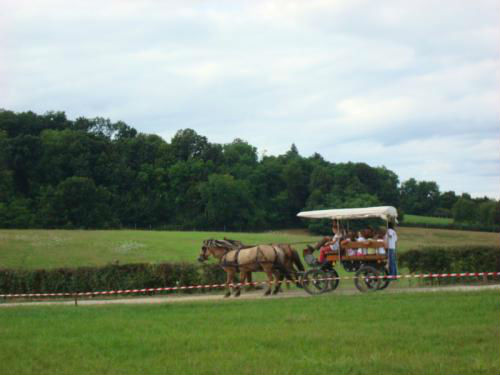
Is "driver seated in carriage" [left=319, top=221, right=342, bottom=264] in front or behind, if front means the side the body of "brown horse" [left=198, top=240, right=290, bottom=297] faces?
behind

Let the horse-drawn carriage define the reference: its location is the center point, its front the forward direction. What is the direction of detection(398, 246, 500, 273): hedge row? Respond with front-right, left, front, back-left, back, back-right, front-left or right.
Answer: back-right

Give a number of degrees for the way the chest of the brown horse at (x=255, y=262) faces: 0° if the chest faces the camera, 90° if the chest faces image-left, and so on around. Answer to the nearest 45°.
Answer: approximately 90°

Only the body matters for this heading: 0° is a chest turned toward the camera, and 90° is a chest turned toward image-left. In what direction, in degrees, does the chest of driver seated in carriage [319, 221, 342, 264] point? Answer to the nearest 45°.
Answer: approximately 90°

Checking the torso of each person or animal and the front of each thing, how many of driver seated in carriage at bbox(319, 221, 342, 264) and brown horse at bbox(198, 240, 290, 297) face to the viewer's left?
2

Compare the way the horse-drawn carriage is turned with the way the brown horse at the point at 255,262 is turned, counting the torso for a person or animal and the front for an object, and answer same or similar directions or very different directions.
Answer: same or similar directions

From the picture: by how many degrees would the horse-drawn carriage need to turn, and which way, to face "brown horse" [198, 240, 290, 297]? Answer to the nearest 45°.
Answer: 0° — it already faces it

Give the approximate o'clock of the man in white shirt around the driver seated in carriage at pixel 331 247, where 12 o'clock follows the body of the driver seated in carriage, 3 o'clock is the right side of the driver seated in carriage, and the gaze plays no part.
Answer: The man in white shirt is roughly at 6 o'clock from the driver seated in carriage.

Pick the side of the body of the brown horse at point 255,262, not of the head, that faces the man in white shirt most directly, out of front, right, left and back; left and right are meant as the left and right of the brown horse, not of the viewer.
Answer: back

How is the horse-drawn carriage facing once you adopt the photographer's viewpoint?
facing to the left of the viewer

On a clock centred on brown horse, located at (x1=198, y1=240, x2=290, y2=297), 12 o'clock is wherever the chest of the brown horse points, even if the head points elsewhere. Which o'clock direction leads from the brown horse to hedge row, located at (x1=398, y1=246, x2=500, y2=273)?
The hedge row is roughly at 6 o'clock from the brown horse.

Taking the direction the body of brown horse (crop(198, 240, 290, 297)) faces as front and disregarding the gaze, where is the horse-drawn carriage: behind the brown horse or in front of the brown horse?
behind

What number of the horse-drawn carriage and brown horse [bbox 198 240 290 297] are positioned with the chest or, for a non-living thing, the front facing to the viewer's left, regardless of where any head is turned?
2

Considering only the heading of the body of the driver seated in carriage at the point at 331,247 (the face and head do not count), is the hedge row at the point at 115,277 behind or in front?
in front

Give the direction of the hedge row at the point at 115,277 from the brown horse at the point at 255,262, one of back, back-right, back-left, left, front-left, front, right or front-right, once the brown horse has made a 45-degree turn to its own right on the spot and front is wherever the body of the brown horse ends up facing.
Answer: front

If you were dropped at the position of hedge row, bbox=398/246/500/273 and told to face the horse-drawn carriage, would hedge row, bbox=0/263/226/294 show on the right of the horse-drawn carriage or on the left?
right
